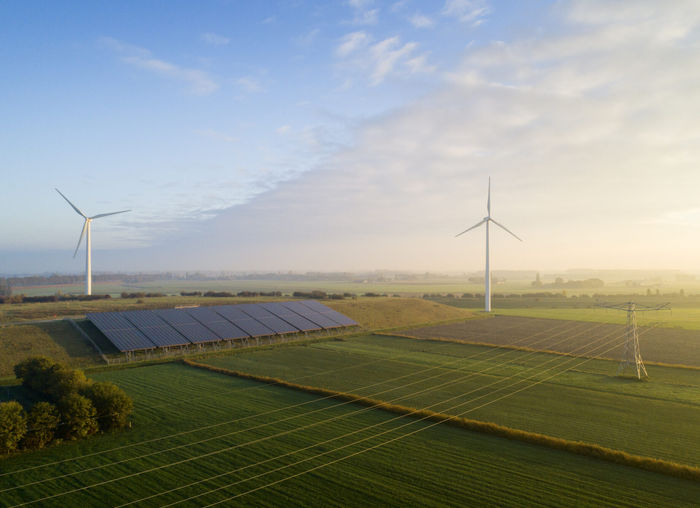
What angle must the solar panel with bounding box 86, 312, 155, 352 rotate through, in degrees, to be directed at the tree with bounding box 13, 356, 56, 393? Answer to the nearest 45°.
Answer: approximately 45° to its right

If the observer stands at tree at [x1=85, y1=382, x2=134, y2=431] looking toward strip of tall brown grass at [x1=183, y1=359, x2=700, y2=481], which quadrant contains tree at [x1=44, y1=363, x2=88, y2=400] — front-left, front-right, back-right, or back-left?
back-left

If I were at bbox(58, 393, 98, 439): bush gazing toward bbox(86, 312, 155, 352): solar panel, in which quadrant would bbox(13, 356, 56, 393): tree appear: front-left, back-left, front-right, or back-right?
front-left

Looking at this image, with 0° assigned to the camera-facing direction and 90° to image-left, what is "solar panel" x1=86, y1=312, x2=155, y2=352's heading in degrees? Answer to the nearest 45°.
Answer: approximately 315°

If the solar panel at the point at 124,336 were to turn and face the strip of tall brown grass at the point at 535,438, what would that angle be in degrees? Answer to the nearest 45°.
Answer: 0° — it already faces it

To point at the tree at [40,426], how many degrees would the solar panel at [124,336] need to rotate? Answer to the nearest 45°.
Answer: approximately 45° to its right

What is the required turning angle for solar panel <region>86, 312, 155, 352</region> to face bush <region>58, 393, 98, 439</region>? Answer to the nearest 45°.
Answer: approximately 45° to its right

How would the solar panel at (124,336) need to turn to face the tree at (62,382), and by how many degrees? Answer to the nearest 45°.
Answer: approximately 45° to its right

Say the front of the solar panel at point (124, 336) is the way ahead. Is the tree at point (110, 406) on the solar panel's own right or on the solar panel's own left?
on the solar panel's own right
